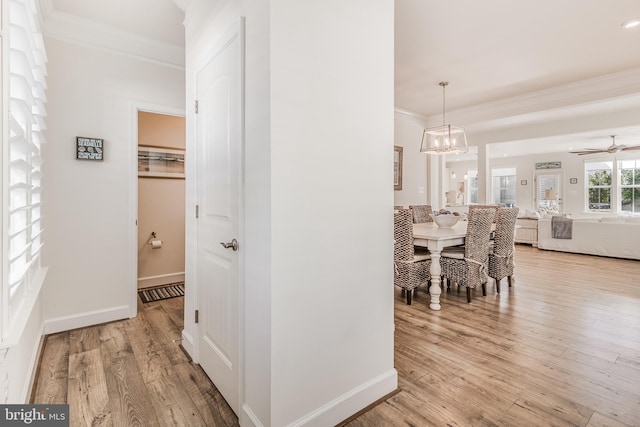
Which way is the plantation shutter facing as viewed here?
to the viewer's right

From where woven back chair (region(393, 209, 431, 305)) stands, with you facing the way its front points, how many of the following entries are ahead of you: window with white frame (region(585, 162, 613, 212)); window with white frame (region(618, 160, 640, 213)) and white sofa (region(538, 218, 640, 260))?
3

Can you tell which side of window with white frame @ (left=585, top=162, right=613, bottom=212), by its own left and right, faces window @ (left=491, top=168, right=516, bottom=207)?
right

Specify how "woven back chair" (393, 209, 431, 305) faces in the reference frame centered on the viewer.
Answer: facing away from the viewer and to the right of the viewer

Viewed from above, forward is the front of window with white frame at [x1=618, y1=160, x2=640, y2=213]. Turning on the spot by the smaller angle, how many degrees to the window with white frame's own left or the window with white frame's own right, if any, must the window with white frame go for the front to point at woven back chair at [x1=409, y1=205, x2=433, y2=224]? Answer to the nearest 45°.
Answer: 0° — it already faces it

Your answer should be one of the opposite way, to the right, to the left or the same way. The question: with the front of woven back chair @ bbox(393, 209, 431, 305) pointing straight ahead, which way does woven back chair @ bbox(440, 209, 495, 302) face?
to the left

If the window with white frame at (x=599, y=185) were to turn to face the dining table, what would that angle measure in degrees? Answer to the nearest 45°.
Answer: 0° — it already faces it

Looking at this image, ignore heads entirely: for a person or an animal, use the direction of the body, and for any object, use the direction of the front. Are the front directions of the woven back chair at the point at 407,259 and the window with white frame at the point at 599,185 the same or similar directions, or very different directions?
very different directions

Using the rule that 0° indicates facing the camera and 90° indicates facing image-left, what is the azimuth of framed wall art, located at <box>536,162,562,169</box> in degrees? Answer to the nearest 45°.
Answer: approximately 0°

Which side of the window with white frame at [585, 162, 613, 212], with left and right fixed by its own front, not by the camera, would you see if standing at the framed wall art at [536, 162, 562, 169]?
right

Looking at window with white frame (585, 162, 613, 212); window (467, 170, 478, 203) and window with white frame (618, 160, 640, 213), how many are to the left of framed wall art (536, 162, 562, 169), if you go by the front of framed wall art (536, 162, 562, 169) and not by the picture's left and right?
2

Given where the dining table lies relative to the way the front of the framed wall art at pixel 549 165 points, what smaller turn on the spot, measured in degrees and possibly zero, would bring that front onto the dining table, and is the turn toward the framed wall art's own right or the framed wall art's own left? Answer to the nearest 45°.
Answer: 0° — it already faces it

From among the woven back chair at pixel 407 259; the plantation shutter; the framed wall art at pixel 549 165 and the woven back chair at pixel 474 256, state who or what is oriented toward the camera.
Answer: the framed wall art

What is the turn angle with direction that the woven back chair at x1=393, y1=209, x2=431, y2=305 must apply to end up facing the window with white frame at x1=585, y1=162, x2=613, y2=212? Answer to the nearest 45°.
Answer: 0° — it already faces it
